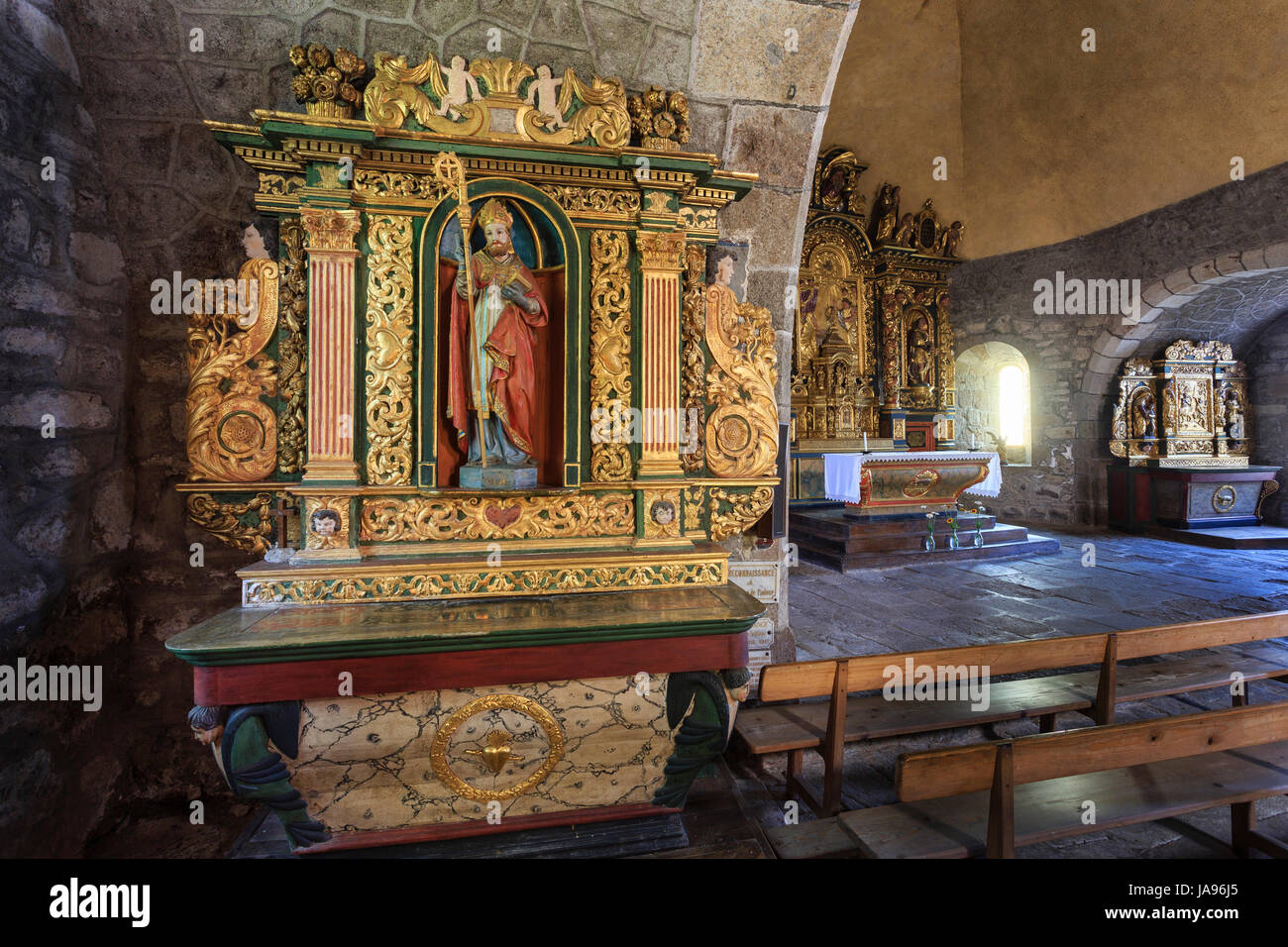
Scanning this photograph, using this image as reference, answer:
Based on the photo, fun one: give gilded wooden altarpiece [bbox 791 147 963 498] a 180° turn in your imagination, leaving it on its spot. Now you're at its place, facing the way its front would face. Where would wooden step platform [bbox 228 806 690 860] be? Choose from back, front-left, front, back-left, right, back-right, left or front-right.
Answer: back

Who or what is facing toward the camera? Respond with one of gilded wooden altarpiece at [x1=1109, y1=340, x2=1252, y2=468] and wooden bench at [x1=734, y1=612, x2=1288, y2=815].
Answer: the gilded wooden altarpiece

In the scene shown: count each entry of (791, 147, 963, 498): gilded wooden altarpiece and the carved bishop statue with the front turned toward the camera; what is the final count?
2

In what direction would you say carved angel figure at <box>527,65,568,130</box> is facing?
toward the camera

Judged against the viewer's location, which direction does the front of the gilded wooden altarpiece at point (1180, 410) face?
facing the viewer

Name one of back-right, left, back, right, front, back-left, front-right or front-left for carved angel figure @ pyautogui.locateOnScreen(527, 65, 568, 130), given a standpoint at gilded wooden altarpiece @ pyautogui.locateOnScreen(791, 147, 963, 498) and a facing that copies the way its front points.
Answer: front

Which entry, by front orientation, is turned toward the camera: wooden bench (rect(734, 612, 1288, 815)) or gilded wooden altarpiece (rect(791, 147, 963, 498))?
the gilded wooden altarpiece

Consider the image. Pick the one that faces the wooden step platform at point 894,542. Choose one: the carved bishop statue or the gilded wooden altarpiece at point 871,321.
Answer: the gilded wooden altarpiece

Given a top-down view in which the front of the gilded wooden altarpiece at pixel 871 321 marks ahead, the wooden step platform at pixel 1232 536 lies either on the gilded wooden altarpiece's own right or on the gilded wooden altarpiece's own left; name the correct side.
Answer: on the gilded wooden altarpiece's own left
